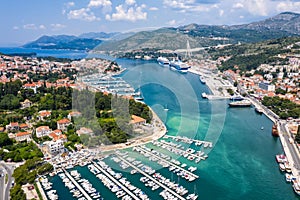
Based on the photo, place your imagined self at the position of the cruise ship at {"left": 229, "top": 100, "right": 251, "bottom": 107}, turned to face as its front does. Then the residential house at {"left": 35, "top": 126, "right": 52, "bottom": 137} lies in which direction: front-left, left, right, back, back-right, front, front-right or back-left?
front-left

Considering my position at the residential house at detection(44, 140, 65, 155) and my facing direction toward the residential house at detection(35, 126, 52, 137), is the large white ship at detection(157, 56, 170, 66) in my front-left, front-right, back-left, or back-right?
front-right

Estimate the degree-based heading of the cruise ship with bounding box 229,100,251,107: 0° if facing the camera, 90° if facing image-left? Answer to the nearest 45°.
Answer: approximately 90°

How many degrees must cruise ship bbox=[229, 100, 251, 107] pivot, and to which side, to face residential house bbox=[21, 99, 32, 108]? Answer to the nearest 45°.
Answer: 0° — it already faces it

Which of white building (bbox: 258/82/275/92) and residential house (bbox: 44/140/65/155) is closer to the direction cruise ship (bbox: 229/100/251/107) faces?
the residential house

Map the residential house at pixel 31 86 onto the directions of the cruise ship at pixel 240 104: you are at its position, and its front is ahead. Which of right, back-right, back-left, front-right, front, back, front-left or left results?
front

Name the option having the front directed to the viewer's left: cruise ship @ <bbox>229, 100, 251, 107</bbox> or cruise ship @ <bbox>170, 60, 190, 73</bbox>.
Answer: cruise ship @ <bbox>229, 100, 251, 107</bbox>

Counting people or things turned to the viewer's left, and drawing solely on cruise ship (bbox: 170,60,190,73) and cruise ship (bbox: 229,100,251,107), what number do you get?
1
